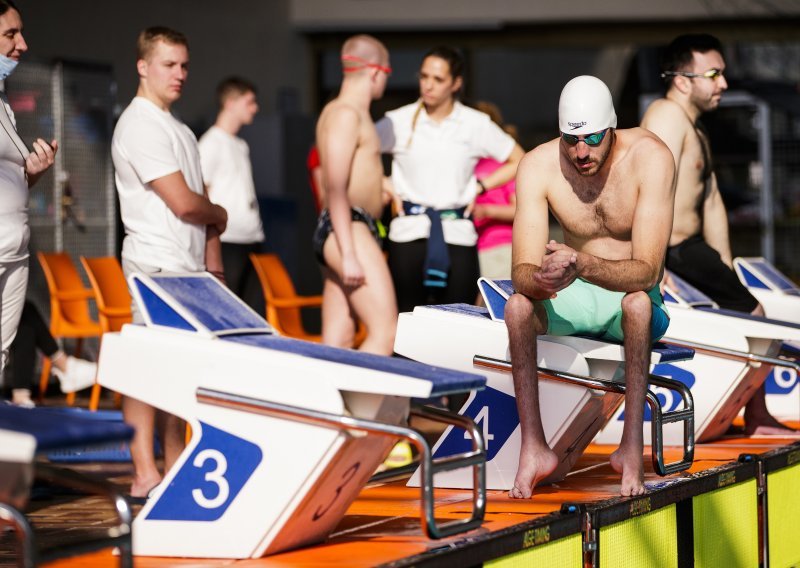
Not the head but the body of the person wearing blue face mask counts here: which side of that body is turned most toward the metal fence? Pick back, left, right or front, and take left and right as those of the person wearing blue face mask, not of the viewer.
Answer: left

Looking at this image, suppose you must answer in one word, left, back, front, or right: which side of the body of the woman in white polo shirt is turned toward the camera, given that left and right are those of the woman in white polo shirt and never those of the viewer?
front

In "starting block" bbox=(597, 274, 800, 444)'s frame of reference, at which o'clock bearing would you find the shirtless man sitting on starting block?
The shirtless man sitting on starting block is roughly at 2 o'clock from the starting block.

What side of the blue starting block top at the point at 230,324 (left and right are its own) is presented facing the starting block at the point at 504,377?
left

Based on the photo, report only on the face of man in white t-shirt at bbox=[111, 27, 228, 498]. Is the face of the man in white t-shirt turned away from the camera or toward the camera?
toward the camera

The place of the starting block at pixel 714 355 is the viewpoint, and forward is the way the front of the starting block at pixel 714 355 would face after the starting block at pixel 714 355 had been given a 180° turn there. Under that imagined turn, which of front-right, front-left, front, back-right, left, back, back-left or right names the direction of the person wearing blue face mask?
left

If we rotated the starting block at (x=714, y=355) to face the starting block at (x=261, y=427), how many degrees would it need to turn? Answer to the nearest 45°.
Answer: approximately 90° to its right

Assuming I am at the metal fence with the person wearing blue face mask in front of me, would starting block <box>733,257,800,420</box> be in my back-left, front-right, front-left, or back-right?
front-left

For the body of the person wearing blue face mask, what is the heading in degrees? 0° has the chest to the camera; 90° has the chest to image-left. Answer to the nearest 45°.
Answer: approximately 270°

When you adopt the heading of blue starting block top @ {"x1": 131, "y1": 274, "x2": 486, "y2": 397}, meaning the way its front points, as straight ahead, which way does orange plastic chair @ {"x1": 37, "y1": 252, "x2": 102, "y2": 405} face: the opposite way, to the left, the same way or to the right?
the same way

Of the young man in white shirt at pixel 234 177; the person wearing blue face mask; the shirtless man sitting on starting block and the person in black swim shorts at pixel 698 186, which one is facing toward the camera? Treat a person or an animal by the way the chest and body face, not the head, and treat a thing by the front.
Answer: the shirtless man sitting on starting block

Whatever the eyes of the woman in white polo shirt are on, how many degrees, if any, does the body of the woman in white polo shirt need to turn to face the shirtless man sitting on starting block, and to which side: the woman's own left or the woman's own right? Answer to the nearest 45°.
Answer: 0° — they already face them

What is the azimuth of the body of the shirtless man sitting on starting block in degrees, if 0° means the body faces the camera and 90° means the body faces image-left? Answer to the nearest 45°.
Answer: approximately 0°
